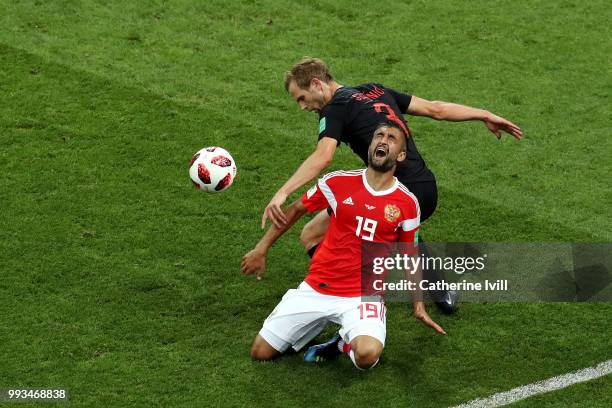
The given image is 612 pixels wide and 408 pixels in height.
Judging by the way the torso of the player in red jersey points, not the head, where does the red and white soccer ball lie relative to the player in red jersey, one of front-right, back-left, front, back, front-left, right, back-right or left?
back-right

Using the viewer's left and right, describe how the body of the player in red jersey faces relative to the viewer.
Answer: facing the viewer
